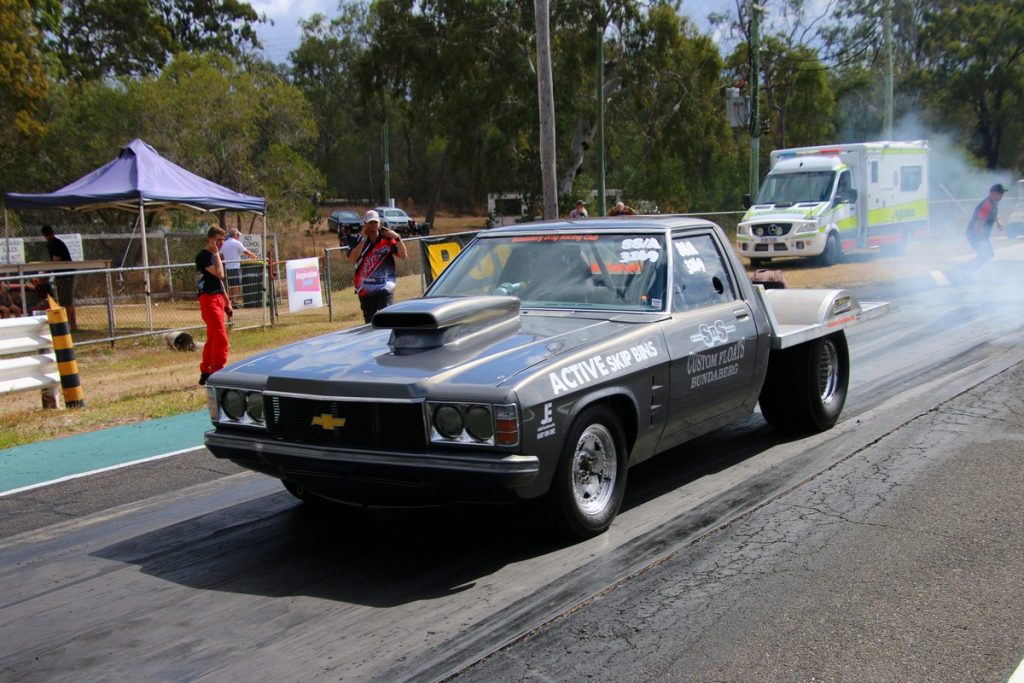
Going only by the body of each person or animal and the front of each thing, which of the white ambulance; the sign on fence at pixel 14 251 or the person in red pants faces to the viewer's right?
the person in red pants

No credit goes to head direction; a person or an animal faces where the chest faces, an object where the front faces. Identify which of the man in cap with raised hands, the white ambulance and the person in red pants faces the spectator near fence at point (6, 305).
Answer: the white ambulance

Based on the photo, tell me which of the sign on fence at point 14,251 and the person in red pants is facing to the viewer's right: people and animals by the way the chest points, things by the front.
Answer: the person in red pants

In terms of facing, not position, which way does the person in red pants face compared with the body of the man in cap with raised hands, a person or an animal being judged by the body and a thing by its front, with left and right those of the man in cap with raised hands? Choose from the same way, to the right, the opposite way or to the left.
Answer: to the left

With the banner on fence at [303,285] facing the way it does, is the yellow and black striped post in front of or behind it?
in front

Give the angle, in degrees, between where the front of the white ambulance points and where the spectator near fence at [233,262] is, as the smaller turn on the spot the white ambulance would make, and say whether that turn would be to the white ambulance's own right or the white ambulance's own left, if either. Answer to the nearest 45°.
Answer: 0° — it already faces them

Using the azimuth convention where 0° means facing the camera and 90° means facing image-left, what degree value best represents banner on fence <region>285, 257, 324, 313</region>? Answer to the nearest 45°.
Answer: approximately 0°

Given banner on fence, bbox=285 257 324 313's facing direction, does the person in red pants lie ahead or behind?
ahead

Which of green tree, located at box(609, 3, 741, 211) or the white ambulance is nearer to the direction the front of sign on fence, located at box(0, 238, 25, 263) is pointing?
the white ambulance
